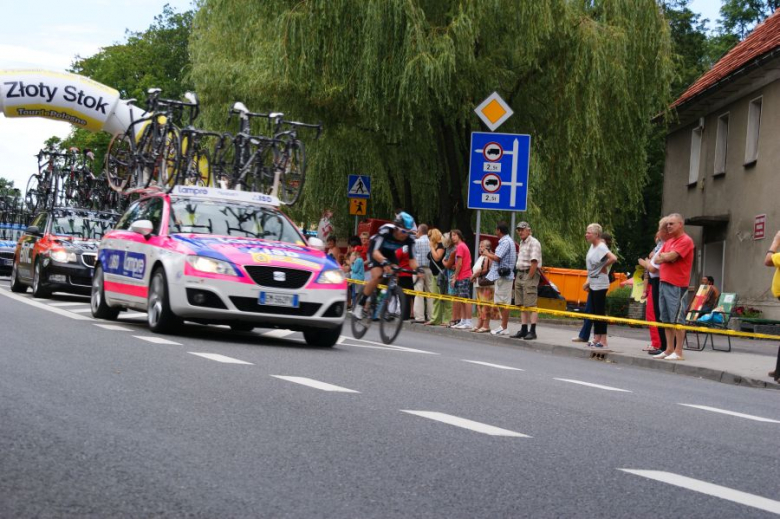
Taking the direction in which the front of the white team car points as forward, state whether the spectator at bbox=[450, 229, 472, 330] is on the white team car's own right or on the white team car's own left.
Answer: on the white team car's own left

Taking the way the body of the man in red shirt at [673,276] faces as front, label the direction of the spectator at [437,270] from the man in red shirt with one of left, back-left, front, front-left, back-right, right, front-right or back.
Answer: right

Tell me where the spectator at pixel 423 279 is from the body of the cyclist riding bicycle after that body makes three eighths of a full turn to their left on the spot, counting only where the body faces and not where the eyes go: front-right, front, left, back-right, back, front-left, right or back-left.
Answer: front

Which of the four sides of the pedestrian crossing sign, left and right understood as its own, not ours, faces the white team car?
front

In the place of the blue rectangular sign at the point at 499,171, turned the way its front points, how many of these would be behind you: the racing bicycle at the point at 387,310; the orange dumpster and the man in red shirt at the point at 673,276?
1

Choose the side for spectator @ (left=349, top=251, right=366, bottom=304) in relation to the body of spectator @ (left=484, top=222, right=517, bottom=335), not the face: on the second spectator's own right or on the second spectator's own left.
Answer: on the second spectator's own right

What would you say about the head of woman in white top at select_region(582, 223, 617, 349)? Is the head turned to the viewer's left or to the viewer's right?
to the viewer's left
